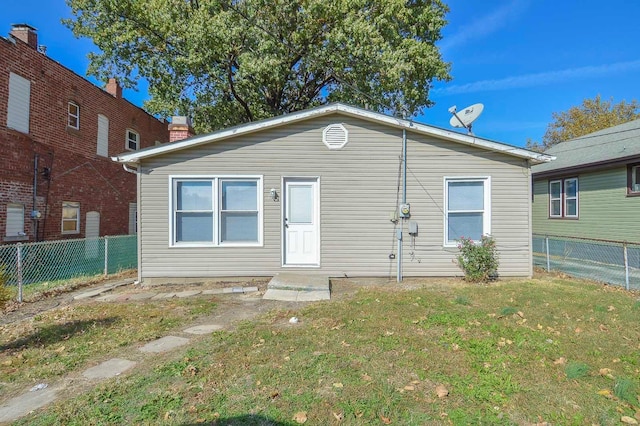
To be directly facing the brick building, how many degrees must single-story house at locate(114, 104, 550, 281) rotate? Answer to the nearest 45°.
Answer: approximately 90° to its right

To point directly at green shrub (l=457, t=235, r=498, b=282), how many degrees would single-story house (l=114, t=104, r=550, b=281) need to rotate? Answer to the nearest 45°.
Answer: approximately 90° to its left

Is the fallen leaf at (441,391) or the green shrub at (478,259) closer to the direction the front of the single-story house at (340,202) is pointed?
the fallen leaf

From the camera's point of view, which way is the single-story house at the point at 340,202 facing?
toward the camera

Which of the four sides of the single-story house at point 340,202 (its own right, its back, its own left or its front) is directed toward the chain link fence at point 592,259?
left

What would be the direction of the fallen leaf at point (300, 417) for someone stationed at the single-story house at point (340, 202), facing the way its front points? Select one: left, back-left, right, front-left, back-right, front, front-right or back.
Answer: front

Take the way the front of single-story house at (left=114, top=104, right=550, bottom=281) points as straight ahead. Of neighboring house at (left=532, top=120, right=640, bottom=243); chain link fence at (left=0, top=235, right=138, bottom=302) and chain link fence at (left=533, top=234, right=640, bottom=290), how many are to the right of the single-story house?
1

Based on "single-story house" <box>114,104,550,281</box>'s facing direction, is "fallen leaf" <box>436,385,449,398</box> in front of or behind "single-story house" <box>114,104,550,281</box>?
in front

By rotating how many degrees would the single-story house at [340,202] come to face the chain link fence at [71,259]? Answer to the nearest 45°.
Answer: approximately 90° to its right
